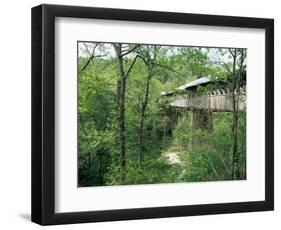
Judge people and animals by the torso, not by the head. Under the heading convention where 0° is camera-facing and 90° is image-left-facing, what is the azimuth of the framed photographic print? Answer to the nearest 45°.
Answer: approximately 315°
